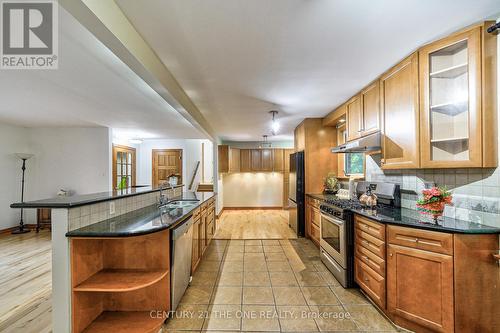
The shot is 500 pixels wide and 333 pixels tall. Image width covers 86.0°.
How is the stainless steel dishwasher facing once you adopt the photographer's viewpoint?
facing to the right of the viewer

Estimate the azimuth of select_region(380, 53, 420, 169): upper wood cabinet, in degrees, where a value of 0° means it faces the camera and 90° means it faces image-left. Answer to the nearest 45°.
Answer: approximately 45°

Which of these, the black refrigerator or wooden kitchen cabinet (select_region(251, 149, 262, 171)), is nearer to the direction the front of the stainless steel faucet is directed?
the black refrigerator

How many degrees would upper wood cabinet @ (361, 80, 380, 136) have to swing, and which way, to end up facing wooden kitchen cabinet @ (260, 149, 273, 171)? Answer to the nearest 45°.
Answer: approximately 90° to its right

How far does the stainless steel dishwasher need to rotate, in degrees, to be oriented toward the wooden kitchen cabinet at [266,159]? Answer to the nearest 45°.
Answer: approximately 45° to its left

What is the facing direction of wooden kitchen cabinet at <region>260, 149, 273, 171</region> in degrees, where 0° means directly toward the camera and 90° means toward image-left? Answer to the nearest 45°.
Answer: approximately 0°

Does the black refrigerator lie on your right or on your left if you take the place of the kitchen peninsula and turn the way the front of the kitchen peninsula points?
on your left

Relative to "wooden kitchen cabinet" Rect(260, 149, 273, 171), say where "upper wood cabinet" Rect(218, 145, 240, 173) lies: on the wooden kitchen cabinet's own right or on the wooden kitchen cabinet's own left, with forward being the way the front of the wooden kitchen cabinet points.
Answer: on the wooden kitchen cabinet's own right

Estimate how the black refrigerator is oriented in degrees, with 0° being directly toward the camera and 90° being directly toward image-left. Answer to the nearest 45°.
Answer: approximately 90°

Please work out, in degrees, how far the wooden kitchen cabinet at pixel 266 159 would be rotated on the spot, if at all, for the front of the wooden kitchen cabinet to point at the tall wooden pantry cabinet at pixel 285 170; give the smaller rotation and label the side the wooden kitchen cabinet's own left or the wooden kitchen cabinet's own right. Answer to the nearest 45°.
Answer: approximately 90° to the wooden kitchen cabinet's own left

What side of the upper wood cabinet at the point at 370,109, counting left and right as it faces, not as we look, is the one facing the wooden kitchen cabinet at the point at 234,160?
right

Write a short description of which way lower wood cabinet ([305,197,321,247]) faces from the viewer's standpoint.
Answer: facing to the left of the viewer

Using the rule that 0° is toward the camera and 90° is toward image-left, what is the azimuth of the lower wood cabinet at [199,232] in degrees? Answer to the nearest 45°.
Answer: approximately 270°
